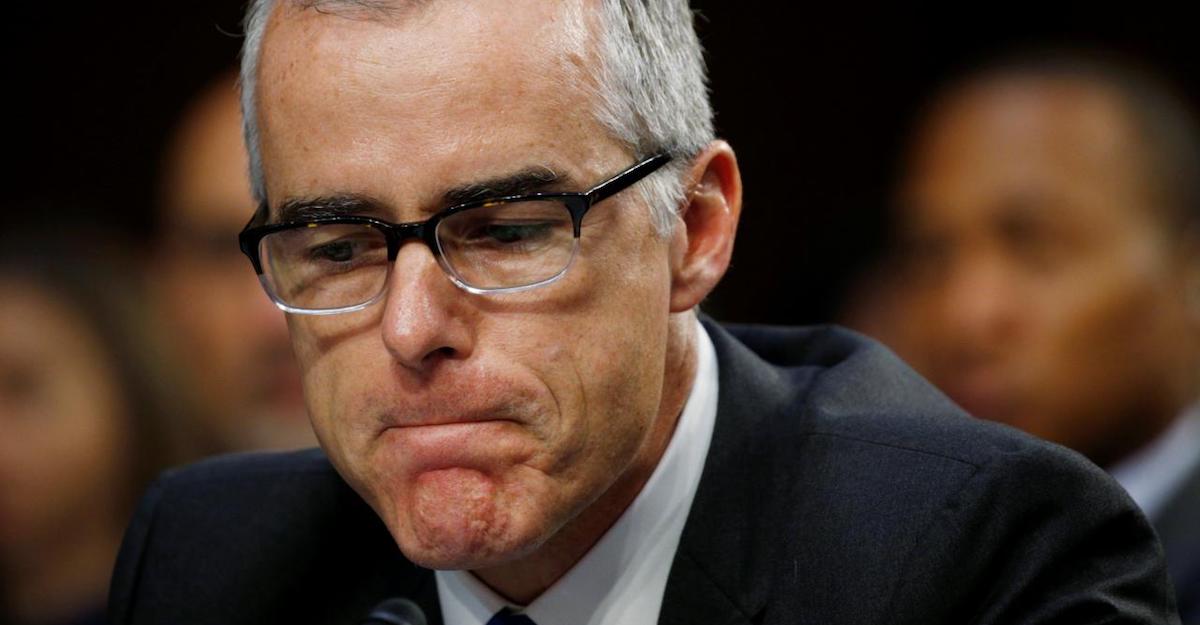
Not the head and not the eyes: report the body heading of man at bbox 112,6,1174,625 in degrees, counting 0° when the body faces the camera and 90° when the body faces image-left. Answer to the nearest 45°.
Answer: approximately 45°

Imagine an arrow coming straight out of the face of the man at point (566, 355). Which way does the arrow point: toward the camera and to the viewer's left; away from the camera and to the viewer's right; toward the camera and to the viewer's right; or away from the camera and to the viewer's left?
toward the camera and to the viewer's left

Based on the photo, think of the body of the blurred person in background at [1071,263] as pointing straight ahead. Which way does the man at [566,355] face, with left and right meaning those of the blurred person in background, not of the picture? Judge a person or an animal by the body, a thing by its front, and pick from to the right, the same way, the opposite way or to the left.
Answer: the same way

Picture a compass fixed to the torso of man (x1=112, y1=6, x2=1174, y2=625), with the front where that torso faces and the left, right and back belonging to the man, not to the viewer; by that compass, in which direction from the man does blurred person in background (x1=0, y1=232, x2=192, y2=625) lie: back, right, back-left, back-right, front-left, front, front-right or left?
right

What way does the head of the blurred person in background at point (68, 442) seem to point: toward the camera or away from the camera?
toward the camera

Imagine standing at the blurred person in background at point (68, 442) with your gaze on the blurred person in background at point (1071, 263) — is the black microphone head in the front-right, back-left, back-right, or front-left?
front-right

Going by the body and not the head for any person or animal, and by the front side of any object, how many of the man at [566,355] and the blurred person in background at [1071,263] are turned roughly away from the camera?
0

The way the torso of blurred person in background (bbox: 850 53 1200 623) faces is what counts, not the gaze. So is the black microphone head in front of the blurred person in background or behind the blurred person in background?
in front

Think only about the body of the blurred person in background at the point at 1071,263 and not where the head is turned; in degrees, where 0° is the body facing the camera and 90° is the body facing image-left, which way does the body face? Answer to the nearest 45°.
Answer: approximately 45°
